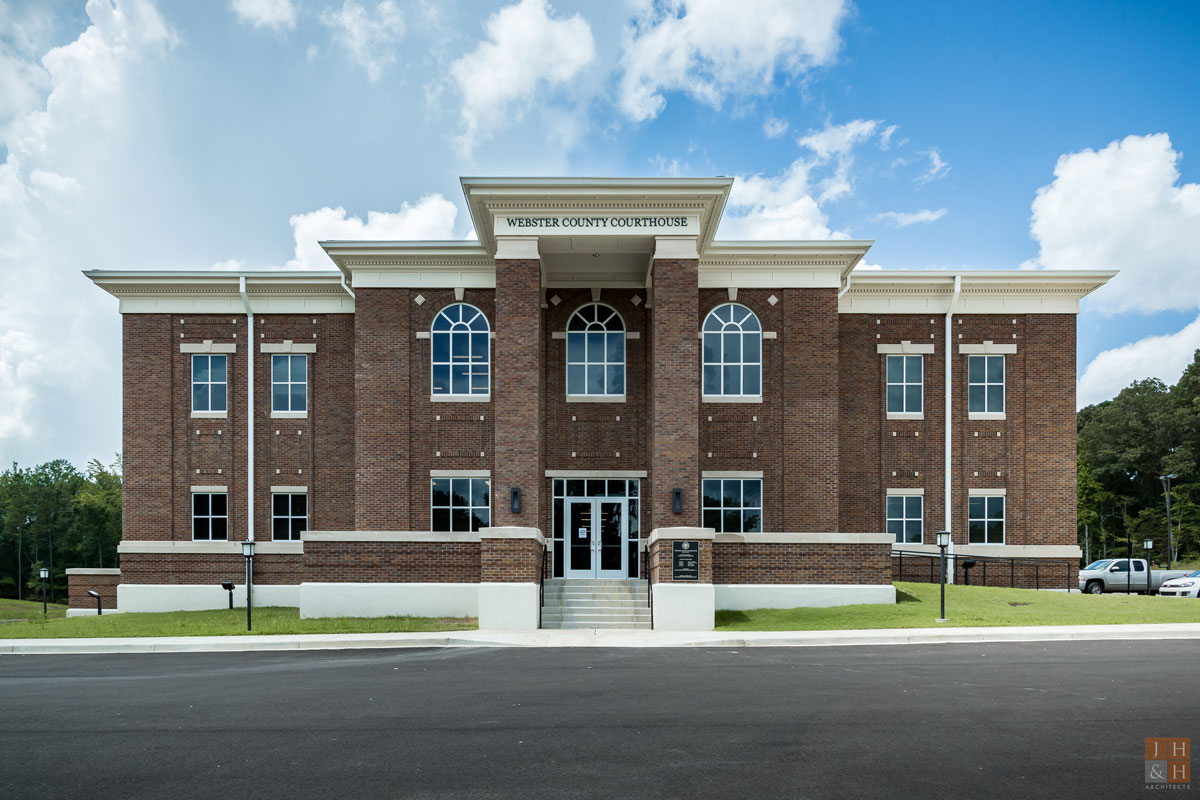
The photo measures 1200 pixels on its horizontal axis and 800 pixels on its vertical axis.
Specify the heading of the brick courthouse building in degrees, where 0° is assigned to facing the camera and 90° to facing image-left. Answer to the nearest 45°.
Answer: approximately 0°

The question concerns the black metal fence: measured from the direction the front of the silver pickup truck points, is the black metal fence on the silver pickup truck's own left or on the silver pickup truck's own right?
on the silver pickup truck's own left
